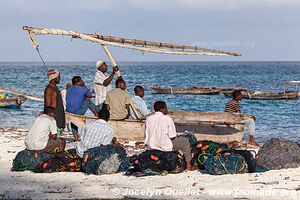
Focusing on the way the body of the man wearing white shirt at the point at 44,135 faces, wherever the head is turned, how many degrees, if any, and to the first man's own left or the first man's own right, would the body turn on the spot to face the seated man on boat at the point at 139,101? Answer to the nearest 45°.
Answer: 0° — they already face them

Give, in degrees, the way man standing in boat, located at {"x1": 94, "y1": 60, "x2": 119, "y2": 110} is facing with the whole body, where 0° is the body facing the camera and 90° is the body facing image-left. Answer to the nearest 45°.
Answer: approximately 270°

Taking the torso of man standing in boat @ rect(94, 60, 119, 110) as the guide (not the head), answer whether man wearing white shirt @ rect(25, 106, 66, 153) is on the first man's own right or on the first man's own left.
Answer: on the first man's own right

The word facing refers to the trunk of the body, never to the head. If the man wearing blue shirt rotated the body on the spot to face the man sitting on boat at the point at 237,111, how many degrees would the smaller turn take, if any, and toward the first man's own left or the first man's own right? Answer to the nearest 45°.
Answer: approximately 45° to the first man's own right
